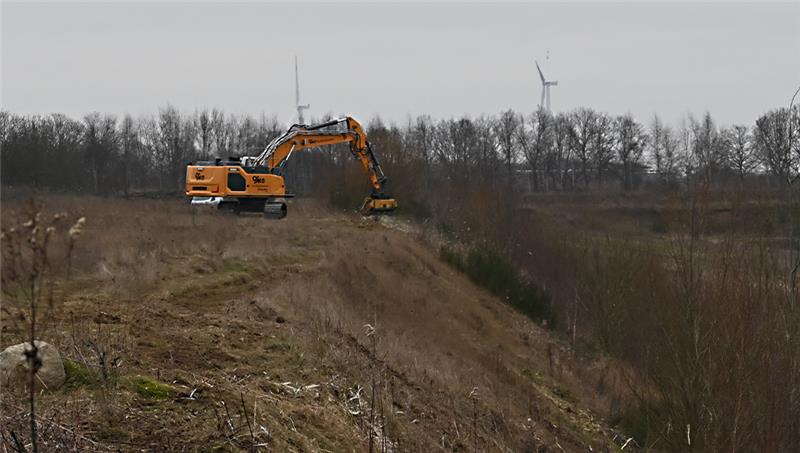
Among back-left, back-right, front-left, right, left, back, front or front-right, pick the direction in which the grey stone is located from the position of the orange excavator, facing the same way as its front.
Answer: right

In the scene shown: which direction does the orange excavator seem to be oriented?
to the viewer's right
